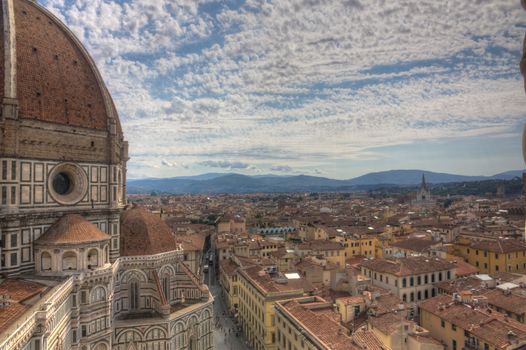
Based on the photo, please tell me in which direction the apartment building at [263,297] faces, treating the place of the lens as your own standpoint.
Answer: facing the viewer and to the left of the viewer

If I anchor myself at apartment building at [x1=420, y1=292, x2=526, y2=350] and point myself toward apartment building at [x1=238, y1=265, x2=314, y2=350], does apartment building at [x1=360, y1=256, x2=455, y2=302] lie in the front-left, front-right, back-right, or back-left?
front-right

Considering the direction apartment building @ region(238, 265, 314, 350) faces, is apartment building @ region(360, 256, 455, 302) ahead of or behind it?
behind

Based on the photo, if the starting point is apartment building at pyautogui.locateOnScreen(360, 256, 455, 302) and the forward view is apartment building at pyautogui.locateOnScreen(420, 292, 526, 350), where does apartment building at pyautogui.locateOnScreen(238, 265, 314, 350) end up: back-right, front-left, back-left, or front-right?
front-right

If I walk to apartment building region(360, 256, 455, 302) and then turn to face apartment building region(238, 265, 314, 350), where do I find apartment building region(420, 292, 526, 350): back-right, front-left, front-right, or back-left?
front-left

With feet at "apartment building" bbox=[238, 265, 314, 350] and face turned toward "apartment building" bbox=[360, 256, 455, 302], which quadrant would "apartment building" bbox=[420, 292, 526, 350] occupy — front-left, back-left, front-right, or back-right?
front-right
